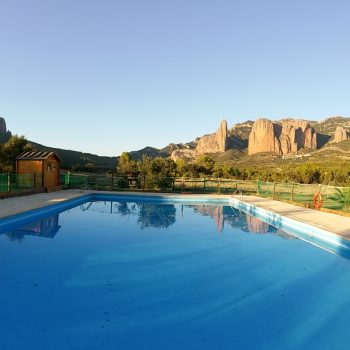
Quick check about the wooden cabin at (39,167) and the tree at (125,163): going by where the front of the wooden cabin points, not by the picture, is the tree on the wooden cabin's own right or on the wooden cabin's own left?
on the wooden cabin's own left

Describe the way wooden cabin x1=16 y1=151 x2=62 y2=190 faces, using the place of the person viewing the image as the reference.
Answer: facing the viewer and to the right of the viewer

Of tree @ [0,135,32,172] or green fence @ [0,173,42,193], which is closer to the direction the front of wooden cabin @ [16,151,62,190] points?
the green fence

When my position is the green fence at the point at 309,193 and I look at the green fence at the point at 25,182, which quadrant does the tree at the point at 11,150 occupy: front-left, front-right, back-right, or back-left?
front-right

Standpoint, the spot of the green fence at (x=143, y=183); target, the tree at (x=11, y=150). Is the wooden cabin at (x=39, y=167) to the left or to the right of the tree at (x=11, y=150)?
left

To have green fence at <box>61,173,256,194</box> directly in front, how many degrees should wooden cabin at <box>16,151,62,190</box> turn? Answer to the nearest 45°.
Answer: approximately 45° to its left

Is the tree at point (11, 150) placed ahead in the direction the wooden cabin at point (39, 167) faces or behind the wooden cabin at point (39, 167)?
behind

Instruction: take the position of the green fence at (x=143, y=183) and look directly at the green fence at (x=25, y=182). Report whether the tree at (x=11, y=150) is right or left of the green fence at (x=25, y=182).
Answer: right

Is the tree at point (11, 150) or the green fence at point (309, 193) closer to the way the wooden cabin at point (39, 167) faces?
the green fence

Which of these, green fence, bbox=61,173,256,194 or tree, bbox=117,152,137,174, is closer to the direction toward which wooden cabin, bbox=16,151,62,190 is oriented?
the green fence

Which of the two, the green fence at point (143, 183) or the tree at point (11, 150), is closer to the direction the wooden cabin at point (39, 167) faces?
the green fence

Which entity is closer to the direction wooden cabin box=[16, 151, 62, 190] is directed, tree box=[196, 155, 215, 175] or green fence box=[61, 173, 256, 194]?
the green fence

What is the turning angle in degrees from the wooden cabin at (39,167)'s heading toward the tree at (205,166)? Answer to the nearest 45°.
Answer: approximately 90° to its left
